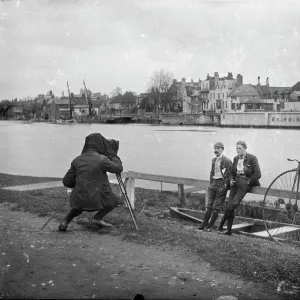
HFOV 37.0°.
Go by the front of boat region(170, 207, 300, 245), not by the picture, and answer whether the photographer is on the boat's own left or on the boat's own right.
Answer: on the boat's own left

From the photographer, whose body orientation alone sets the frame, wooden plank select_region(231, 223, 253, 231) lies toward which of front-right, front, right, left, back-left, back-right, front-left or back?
front

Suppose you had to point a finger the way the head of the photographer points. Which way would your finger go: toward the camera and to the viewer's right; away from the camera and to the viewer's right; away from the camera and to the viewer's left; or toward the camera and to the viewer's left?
away from the camera and to the viewer's right

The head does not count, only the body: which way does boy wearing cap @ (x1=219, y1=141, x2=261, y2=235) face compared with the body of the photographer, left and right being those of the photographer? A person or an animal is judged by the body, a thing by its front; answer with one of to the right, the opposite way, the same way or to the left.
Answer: the opposite way

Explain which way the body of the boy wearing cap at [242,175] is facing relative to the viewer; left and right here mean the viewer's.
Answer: facing the viewer and to the left of the viewer

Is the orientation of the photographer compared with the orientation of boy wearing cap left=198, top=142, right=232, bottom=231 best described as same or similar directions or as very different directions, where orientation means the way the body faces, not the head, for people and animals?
very different directions

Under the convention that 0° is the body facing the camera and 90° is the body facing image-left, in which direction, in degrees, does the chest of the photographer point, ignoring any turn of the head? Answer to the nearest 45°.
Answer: approximately 225°

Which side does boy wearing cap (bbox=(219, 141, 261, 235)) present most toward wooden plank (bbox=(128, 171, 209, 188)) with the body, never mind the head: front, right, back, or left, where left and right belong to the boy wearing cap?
right

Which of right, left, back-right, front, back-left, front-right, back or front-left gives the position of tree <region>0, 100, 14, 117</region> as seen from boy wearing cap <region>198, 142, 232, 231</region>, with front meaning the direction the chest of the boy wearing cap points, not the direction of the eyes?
right
